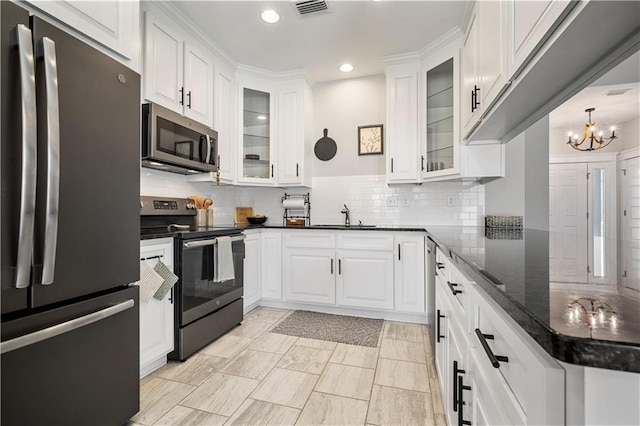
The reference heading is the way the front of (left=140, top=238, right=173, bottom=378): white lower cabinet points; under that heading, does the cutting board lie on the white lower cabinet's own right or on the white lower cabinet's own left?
on the white lower cabinet's own left

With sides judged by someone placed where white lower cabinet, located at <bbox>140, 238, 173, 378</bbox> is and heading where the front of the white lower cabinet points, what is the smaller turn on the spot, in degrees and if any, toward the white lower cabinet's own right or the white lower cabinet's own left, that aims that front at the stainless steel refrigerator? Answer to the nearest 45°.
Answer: approximately 45° to the white lower cabinet's own right

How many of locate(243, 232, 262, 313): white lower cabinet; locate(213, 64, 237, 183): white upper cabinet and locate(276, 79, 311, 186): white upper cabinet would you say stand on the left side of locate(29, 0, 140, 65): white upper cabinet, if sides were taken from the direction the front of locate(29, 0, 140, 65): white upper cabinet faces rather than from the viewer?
3

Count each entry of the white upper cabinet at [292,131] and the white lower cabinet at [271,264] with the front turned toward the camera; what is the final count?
2

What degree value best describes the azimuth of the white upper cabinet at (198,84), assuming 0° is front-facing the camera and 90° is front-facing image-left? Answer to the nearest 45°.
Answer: approximately 315°

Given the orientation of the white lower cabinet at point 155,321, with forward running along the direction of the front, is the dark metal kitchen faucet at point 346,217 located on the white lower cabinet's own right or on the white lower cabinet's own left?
on the white lower cabinet's own left

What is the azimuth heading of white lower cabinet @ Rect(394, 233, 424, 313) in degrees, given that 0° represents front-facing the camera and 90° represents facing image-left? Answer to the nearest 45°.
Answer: approximately 0°

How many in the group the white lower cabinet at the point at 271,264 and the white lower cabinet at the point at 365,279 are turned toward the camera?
2

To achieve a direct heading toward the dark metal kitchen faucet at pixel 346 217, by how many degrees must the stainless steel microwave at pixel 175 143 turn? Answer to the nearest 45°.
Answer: approximately 45° to its left

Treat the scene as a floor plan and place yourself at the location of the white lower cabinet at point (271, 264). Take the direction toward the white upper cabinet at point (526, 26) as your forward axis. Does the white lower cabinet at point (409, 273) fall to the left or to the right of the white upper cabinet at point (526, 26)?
left

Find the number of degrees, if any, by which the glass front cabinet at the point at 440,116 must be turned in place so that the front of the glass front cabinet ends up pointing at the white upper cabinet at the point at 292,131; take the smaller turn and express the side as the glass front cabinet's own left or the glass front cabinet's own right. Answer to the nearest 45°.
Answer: approximately 45° to the glass front cabinet's own right
